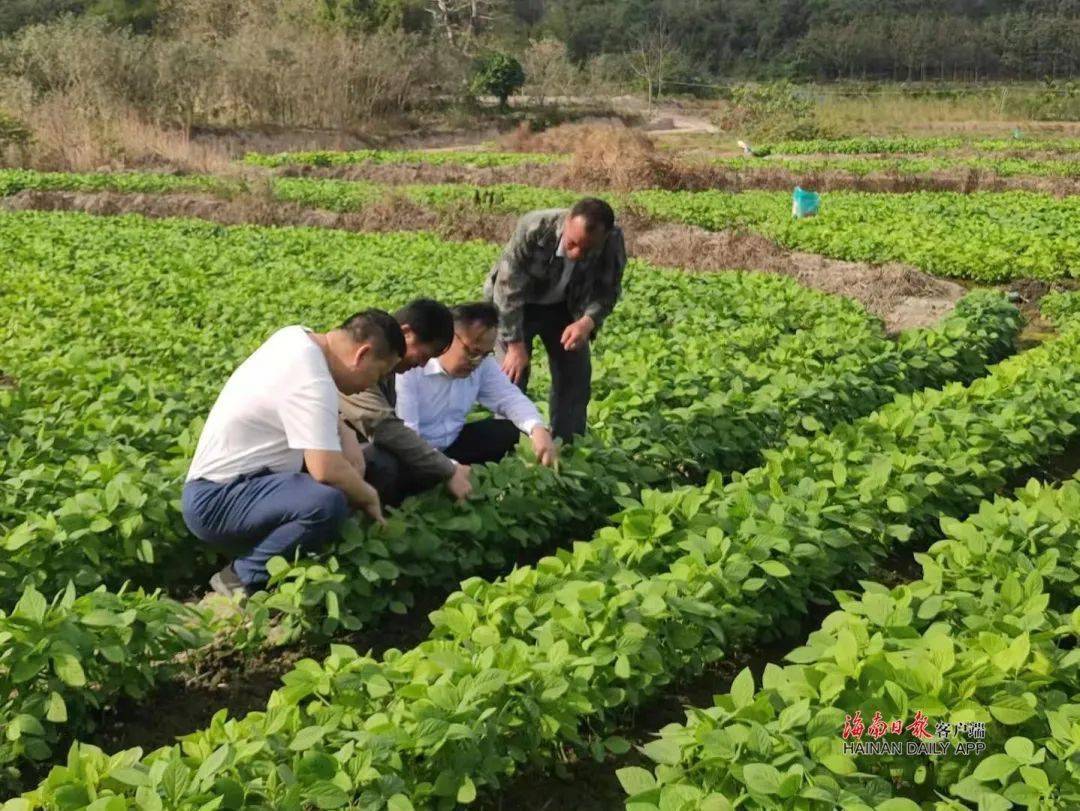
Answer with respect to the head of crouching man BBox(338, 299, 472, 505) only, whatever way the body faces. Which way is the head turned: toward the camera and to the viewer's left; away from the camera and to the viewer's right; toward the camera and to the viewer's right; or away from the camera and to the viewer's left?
toward the camera and to the viewer's right

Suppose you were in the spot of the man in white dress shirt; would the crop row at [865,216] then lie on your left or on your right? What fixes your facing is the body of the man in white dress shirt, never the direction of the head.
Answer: on your left

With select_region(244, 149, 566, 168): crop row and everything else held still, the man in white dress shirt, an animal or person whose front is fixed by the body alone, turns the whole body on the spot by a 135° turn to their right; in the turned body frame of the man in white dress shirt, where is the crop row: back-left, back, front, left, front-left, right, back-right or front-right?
right

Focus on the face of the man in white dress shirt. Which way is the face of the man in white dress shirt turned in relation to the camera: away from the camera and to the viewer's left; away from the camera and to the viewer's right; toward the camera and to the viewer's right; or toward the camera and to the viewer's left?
toward the camera and to the viewer's right

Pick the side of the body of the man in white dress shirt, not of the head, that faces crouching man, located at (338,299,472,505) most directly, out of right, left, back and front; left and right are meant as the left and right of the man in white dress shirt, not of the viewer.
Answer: right

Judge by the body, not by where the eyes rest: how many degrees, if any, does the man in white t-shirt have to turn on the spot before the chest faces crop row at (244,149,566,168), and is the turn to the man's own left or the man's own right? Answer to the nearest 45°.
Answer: approximately 90° to the man's own left

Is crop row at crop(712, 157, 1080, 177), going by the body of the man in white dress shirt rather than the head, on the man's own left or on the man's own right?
on the man's own left

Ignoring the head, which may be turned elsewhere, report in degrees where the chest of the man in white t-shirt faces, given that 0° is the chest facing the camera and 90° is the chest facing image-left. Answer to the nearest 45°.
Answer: approximately 270°

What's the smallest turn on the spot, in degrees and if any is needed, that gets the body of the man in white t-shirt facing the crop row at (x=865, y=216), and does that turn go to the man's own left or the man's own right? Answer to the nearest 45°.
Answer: approximately 45° to the man's own left

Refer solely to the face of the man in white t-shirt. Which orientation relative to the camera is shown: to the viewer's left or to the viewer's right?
to the viewer's right

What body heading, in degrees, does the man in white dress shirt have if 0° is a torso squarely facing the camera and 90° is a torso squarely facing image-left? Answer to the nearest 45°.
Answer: approximately 315°
